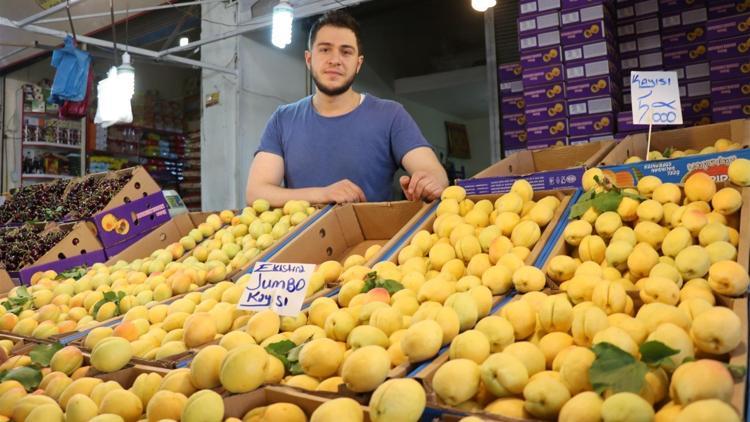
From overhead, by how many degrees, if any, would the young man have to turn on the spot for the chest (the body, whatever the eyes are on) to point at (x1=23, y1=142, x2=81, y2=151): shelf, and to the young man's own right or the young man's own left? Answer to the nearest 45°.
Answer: approximately 135° to the young man's own right

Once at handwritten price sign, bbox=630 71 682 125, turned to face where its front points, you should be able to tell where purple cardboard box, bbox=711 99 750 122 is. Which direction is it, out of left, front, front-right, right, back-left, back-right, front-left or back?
back

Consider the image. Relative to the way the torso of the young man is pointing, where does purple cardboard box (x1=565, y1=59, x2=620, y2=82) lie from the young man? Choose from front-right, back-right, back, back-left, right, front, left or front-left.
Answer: back-left

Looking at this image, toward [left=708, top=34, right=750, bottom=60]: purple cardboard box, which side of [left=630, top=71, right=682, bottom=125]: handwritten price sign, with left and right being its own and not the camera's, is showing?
back

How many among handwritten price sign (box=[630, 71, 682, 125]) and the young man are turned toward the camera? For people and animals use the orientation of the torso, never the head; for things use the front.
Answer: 2

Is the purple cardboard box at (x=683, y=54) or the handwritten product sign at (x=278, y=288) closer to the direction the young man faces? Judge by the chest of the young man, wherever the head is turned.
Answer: the handwritten product sign

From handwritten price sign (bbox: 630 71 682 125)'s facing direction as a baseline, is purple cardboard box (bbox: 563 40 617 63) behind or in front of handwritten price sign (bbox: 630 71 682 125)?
behind

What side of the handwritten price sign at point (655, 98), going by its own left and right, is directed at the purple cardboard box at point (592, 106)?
back

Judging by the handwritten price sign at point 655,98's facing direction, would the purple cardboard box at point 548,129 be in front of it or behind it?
behind

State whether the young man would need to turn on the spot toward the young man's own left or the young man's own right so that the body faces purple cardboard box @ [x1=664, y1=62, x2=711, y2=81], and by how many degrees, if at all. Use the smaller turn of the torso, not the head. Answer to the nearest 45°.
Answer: approximately 135° to the young man's own left

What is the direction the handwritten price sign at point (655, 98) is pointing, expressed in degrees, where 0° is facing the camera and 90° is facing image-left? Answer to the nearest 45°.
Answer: approximately 0°

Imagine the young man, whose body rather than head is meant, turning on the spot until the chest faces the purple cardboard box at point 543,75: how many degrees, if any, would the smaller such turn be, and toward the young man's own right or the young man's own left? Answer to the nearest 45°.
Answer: approximately 135° to the young man's own left
